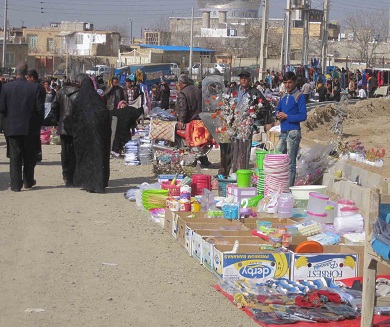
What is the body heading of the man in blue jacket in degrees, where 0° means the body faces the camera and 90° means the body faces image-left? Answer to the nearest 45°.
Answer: approximately 45°

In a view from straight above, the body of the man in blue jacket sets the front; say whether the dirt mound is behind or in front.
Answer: behind

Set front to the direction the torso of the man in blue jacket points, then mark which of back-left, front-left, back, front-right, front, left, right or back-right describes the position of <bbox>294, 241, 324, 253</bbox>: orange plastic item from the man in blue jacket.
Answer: front-left

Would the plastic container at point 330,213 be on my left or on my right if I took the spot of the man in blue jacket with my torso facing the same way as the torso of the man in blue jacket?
on my left

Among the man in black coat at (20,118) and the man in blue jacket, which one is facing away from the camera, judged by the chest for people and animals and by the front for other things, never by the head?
the man in black coat

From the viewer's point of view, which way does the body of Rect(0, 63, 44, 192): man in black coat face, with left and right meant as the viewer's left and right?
facing away from the viewer

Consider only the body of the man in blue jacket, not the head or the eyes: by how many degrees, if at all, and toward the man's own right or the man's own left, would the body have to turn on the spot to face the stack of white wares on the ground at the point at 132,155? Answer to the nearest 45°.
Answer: approximately 90° to the man's own right

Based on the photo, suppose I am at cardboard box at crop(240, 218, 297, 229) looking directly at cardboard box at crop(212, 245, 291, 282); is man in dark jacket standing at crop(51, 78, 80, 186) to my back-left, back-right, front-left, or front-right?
back-right

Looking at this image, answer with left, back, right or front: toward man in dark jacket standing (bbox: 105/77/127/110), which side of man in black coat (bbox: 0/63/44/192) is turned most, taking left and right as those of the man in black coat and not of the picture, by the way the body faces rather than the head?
front

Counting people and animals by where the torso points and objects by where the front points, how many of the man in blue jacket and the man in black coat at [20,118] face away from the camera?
1
